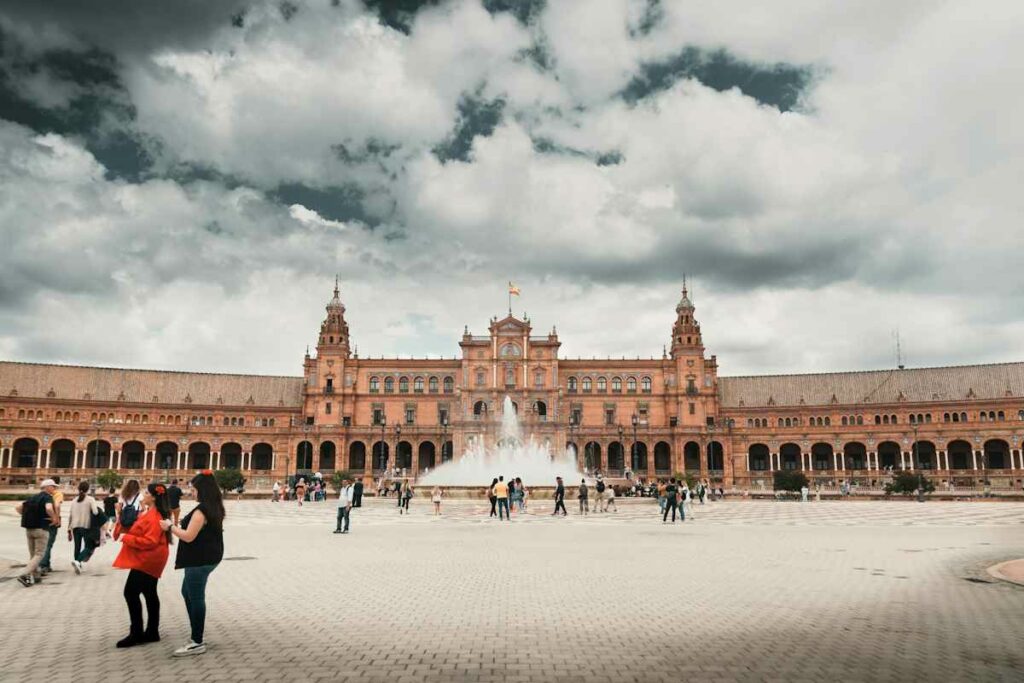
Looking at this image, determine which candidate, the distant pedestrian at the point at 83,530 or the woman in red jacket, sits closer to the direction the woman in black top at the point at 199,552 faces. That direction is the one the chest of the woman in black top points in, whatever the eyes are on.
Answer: the woman in red jacket

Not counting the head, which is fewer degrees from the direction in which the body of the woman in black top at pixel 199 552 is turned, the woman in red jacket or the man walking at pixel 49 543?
the woman in red jacket

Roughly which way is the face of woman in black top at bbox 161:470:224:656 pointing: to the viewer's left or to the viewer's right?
to the viewer's left

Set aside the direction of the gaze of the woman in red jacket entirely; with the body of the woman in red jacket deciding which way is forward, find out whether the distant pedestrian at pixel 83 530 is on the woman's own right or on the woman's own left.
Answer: on the woman's own right

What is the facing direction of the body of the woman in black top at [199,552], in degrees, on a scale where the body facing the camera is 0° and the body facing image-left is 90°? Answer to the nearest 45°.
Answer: approximately 90°

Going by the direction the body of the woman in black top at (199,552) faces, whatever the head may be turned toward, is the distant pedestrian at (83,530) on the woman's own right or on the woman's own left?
on the woman's own right
